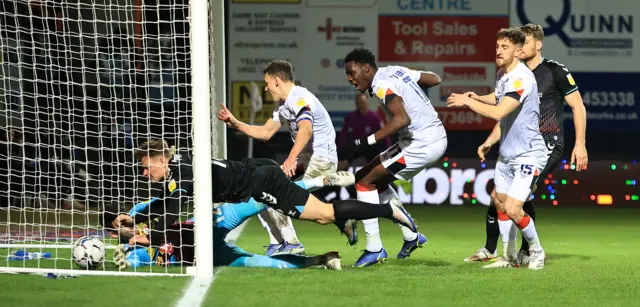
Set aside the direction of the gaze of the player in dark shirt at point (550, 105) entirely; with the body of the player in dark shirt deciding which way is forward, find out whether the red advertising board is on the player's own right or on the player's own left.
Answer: on the player's own right

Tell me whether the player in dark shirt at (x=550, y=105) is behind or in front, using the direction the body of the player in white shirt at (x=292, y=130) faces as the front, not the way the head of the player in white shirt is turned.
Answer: behind

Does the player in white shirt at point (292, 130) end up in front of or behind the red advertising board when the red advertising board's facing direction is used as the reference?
in front

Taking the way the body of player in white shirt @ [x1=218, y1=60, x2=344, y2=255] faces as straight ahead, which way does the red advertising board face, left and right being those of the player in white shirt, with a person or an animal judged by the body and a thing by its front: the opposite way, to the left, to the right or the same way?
to the left

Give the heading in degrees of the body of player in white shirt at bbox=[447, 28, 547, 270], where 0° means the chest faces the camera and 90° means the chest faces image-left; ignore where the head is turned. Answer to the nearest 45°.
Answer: approximately 45°

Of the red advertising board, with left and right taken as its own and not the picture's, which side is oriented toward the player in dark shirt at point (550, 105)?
front

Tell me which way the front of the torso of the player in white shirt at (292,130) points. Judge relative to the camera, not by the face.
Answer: to the viewer's left

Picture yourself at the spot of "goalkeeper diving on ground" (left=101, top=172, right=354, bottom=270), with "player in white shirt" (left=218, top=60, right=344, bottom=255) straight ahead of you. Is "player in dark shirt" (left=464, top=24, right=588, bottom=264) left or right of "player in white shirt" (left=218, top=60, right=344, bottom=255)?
right

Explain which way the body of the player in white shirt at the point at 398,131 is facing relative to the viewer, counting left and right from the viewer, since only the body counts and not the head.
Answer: facing to the left of the viewer

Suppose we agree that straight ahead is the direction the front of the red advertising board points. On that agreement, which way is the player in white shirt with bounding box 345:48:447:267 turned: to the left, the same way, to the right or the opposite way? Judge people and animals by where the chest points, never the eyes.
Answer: to the right

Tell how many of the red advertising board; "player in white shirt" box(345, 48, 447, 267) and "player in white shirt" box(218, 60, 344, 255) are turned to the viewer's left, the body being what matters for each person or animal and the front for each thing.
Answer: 2
